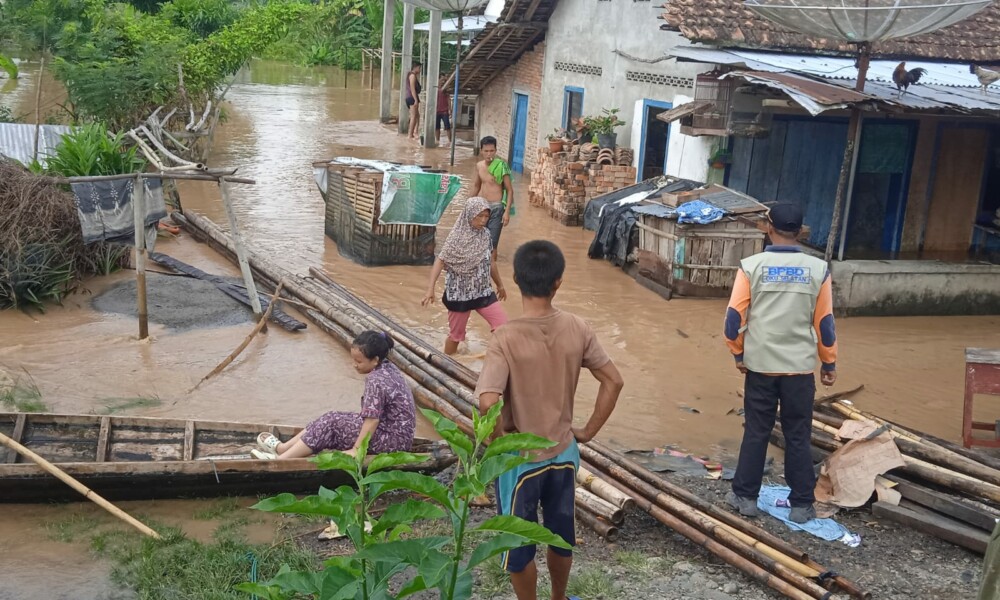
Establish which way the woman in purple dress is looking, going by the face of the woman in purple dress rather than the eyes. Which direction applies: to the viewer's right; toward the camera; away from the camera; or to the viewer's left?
to the viewer's left

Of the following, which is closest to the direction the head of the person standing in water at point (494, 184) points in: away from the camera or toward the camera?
toward the camera

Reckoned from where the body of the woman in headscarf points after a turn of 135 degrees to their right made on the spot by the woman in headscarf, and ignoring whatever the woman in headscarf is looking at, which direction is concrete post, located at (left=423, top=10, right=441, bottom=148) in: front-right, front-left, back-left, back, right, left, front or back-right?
right

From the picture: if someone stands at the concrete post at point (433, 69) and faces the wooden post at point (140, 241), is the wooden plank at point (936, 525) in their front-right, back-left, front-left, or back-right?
front-left

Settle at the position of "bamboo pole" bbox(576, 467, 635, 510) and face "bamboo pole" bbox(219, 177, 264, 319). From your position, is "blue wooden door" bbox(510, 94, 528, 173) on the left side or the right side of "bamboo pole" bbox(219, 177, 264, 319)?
right

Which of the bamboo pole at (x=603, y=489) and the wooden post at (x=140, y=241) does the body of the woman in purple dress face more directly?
the wooden post

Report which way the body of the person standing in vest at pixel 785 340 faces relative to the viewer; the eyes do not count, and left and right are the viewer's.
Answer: facing away from the viewer

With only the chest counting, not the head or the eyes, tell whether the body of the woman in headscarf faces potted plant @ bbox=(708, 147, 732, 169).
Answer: no

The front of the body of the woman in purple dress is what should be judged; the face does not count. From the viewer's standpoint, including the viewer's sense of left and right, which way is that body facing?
facing to the left of the viewer

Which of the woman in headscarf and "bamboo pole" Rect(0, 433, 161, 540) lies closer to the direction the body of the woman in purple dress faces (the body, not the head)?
the bamboo pole

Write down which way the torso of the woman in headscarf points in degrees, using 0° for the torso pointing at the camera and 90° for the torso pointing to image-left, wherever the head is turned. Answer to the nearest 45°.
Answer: approximately 315°

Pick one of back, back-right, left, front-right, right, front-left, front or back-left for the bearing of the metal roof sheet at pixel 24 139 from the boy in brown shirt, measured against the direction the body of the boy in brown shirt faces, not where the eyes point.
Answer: front-left

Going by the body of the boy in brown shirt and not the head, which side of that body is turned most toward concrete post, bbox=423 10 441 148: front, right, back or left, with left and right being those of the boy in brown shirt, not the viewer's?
front

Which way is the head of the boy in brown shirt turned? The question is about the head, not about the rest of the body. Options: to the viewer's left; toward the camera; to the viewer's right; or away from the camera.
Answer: away from the camera

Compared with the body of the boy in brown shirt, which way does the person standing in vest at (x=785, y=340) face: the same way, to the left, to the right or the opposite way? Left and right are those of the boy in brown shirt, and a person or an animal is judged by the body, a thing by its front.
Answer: the same way

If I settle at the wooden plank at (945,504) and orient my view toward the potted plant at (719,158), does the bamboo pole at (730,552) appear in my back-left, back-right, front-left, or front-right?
back-left
